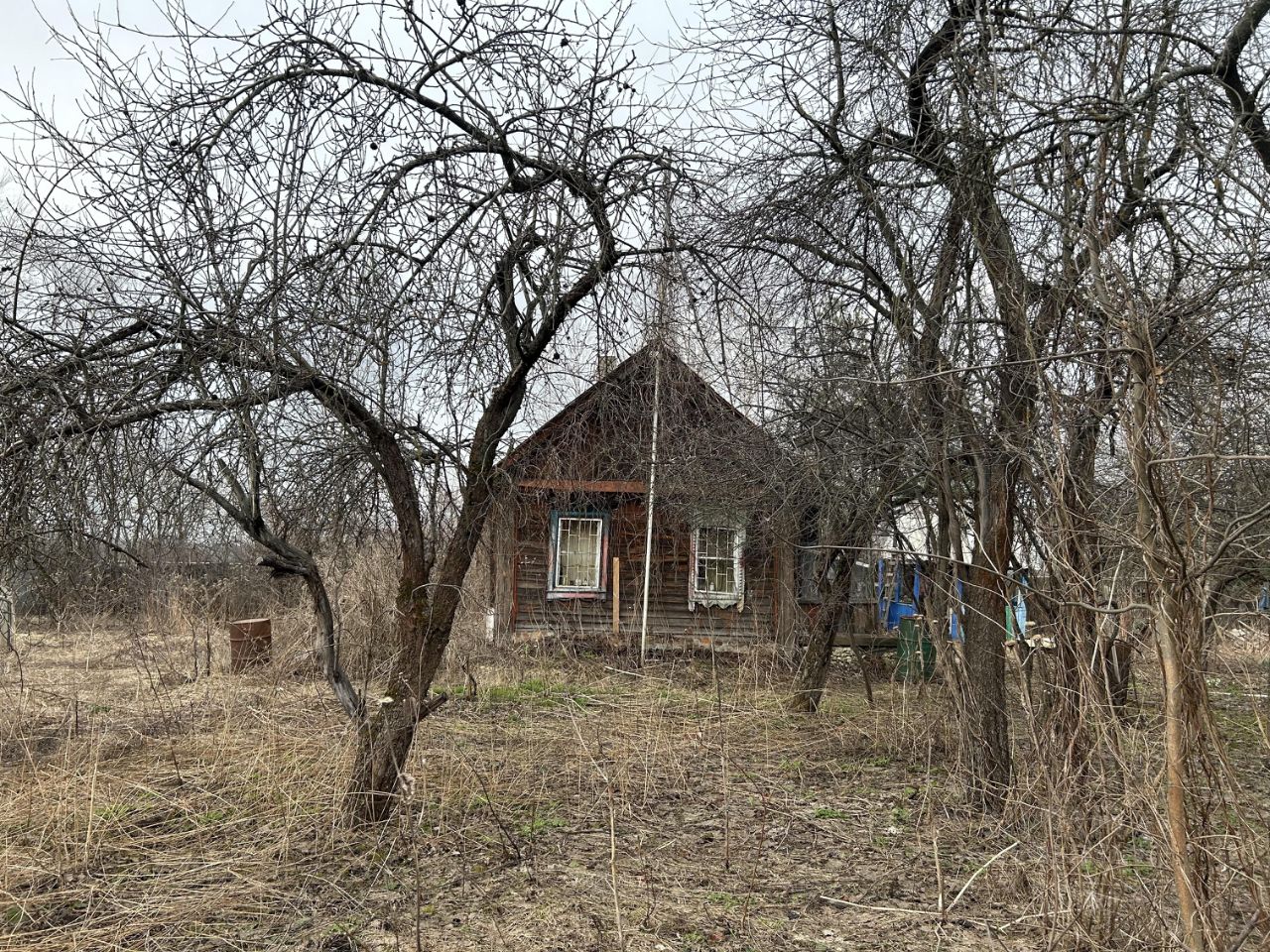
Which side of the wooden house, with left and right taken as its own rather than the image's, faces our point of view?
front

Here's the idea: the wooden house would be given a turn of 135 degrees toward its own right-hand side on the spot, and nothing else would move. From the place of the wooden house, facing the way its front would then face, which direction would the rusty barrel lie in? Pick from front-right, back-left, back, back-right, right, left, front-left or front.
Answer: left

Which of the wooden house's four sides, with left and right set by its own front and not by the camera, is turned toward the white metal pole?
front
